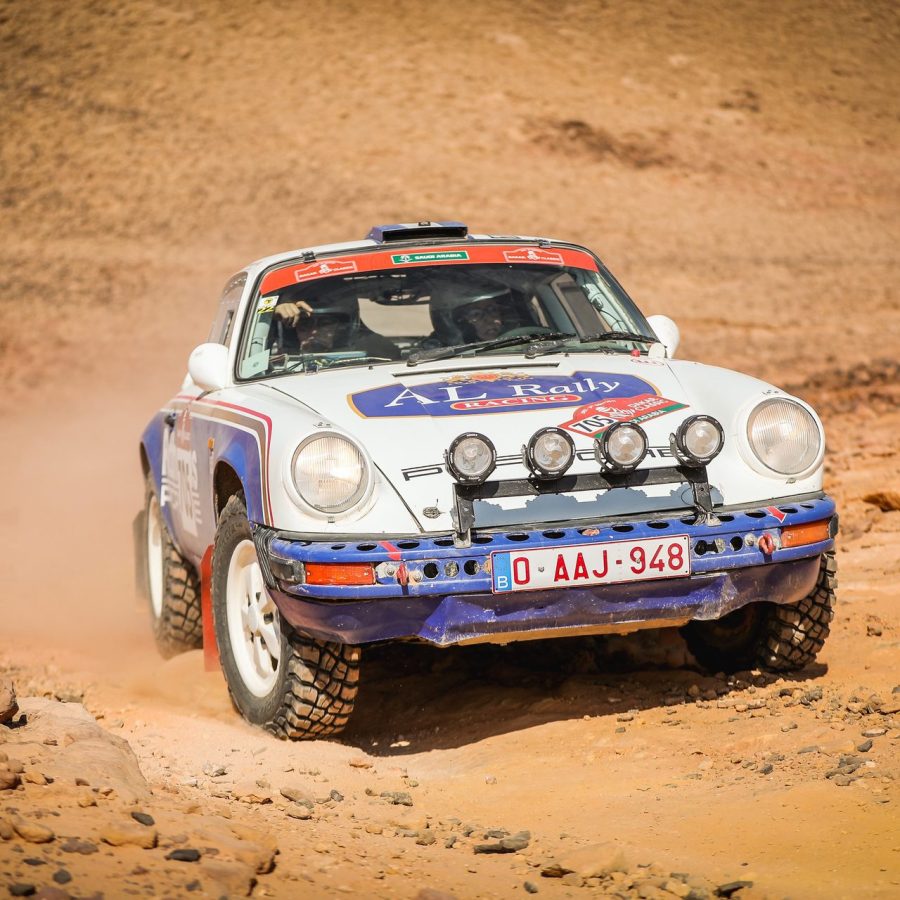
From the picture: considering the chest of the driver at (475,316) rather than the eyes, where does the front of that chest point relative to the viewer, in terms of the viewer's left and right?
facing the viewer and to the right of the viewer

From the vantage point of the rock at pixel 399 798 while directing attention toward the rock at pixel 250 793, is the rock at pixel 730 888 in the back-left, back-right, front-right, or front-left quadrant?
back-left

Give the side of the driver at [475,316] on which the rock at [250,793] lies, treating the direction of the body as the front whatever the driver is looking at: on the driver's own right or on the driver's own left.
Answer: on the driver's own right

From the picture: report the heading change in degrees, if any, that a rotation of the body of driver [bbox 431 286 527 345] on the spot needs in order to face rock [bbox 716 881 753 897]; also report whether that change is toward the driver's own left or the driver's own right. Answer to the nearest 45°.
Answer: approximately 45° to the driver's own right

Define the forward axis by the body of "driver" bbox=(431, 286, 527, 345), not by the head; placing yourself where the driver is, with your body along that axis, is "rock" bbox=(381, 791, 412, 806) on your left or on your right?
on your right

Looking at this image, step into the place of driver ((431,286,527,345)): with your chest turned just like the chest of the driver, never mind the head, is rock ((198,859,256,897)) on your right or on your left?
on your right

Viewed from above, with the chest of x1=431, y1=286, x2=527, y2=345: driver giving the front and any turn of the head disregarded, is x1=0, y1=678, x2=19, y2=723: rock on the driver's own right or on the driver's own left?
on the driver's own right

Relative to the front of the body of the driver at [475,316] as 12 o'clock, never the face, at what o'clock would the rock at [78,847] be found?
The rock is roughly at 2 o'clock from the driver.

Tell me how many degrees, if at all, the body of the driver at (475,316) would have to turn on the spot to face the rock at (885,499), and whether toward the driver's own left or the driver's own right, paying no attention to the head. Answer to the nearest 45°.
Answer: approximately 90° to the driver's own left

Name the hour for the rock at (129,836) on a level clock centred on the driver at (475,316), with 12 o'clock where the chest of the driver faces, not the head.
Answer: The rock is roughly at 2 o'clock from the driver.
